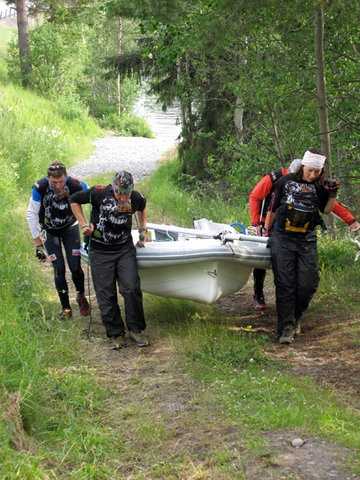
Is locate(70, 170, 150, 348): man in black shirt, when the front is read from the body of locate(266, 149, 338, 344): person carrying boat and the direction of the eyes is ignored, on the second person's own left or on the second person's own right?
on the second person's own right

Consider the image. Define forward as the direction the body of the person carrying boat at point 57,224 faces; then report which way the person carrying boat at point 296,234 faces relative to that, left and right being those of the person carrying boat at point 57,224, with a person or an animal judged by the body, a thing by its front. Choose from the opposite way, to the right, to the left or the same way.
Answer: the same way

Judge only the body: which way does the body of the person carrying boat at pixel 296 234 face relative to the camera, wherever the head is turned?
toward the camera

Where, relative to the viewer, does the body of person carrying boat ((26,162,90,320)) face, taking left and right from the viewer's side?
facing the viewer

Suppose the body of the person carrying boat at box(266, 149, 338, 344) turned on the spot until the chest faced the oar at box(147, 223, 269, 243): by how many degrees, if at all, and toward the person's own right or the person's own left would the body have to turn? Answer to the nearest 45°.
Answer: approximately 135° to the person's own right

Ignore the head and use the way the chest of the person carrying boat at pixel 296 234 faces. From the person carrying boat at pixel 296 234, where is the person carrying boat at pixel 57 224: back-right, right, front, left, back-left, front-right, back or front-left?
right

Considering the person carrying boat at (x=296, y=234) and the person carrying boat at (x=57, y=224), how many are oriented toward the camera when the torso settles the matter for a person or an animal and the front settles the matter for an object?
2

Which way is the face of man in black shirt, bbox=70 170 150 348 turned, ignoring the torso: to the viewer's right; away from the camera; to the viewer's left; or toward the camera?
toward the camera

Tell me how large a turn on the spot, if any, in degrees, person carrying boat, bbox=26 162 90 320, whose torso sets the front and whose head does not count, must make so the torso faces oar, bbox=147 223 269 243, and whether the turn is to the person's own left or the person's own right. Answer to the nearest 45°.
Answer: approximately 90° to the person's own left

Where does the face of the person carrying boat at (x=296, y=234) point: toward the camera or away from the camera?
toward the camera

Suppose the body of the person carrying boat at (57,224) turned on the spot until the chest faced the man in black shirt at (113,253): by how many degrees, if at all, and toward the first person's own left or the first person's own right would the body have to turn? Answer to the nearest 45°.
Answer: approximately 45° to the first person's own left
